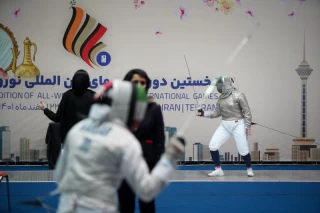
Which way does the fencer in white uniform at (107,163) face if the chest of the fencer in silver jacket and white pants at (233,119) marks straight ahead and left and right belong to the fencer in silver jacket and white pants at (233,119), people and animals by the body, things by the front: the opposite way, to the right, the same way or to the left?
the opposite way

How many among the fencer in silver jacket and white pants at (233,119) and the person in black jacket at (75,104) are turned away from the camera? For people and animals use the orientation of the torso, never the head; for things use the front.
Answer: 1

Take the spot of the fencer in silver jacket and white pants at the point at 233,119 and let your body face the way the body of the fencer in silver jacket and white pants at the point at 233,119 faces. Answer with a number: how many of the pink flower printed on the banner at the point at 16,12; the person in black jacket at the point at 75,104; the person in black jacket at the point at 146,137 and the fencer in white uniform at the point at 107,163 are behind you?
0

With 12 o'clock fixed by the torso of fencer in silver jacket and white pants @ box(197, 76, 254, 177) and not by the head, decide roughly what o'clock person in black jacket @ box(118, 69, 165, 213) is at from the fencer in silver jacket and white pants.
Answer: The person in black jacket is roughly at 11 o'clock from the fencer in silver jacket and white pants.

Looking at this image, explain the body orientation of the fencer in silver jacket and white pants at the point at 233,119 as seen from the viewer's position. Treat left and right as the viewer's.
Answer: facing the viewer and to the left of the viewer

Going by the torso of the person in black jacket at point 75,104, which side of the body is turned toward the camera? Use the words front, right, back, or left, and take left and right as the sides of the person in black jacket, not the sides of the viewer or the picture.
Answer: back

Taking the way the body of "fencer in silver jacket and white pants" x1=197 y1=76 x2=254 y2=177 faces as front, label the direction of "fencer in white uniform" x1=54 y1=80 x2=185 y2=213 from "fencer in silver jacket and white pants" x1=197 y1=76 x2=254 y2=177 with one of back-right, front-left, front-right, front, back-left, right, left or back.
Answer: front-left

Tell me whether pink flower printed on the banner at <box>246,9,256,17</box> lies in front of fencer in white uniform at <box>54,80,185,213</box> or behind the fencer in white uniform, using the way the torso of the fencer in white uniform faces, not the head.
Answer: in front

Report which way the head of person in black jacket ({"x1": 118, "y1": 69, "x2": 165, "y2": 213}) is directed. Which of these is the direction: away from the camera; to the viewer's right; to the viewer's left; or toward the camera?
toward the camera

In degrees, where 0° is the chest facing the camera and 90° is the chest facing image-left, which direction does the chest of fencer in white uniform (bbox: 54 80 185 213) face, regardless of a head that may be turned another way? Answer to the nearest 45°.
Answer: approximately 225°

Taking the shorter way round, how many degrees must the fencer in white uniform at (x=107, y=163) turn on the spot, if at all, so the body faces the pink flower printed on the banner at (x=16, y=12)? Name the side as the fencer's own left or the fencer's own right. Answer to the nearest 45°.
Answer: approximately 45° to the fencer's own left

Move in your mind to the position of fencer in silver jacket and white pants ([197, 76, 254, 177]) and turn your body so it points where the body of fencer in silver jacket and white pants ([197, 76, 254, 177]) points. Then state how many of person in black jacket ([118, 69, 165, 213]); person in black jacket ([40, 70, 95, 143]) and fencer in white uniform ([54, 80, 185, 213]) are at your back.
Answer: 0

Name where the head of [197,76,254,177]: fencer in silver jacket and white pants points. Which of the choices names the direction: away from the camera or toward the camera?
toward the camera

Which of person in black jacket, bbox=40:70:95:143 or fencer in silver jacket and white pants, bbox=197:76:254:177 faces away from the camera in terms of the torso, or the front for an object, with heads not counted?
the person in black jacket
